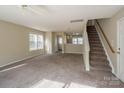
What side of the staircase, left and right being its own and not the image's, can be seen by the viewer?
front
